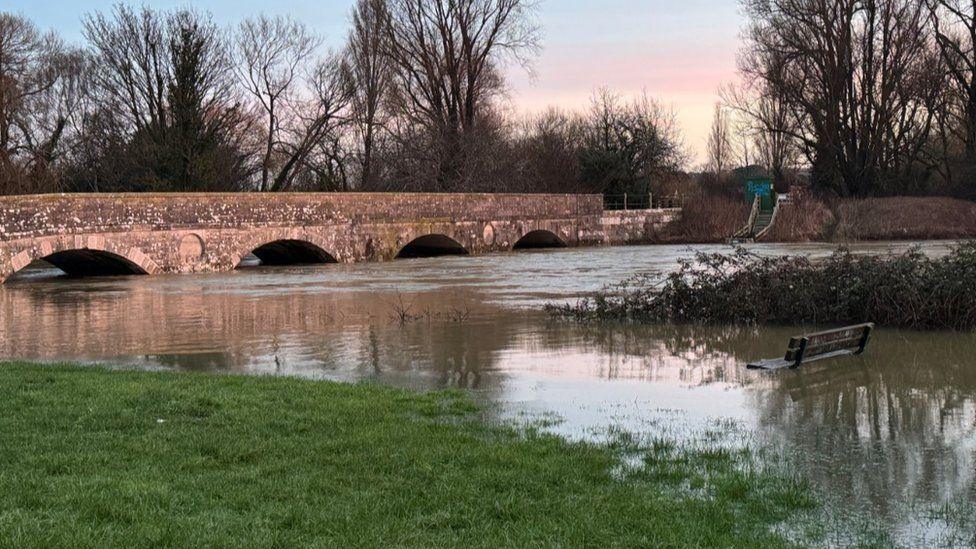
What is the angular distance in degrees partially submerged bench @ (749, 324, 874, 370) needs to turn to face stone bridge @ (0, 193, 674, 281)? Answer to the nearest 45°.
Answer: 0° — it already faces it

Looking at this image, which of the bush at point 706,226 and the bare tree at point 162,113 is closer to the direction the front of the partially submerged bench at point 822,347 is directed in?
the bare tree

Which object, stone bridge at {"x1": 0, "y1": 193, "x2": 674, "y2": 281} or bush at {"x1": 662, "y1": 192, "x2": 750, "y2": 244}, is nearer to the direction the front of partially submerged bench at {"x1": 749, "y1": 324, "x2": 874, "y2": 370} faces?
the stone bridge

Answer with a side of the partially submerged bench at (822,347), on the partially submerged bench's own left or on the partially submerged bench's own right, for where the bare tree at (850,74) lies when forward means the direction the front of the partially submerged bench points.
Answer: on the partially submerged bench's own right
